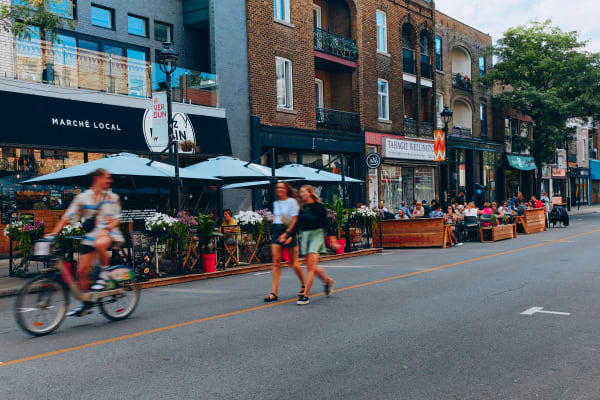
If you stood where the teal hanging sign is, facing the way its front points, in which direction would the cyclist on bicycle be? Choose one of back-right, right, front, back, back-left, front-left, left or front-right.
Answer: front-right

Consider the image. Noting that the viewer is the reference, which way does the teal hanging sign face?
facing the viewer and to the right of the viewer

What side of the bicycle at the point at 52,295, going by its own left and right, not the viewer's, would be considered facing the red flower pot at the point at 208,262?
back

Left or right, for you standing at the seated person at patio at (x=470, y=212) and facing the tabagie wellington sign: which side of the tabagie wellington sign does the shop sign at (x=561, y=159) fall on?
right

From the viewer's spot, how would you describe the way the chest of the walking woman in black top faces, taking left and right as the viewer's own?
facing the viewer and to the left of the viewer

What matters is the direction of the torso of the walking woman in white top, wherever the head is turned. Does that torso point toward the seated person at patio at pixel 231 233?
no

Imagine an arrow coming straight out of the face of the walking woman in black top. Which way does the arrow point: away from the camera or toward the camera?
toward the camera

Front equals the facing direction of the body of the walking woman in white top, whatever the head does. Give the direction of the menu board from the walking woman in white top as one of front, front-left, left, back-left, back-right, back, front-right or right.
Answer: right

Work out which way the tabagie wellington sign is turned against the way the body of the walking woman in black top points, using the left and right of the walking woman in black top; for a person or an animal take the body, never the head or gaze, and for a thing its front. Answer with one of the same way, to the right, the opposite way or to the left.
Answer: to the left

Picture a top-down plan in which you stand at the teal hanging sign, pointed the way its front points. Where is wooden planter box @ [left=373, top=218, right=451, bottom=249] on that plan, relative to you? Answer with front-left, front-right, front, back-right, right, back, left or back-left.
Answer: front-right

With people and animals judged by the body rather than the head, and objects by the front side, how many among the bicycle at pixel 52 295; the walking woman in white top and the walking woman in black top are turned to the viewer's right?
0

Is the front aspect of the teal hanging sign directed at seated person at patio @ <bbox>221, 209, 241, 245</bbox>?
no

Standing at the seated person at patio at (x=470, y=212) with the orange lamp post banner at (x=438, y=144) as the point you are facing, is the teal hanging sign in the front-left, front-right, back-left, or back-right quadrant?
front-right

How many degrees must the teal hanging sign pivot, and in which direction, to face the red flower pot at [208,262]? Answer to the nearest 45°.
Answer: approximately 45° to its right

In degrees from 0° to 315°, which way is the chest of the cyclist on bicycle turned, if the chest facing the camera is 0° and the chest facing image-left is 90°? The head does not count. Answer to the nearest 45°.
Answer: approximately 45°

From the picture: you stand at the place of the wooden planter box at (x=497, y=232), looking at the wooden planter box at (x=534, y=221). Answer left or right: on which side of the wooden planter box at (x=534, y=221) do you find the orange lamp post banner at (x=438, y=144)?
left

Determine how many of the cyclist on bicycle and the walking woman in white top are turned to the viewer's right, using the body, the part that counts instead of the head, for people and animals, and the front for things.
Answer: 0

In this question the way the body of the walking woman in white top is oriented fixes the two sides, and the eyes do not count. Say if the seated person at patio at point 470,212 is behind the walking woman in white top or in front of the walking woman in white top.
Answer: behind
